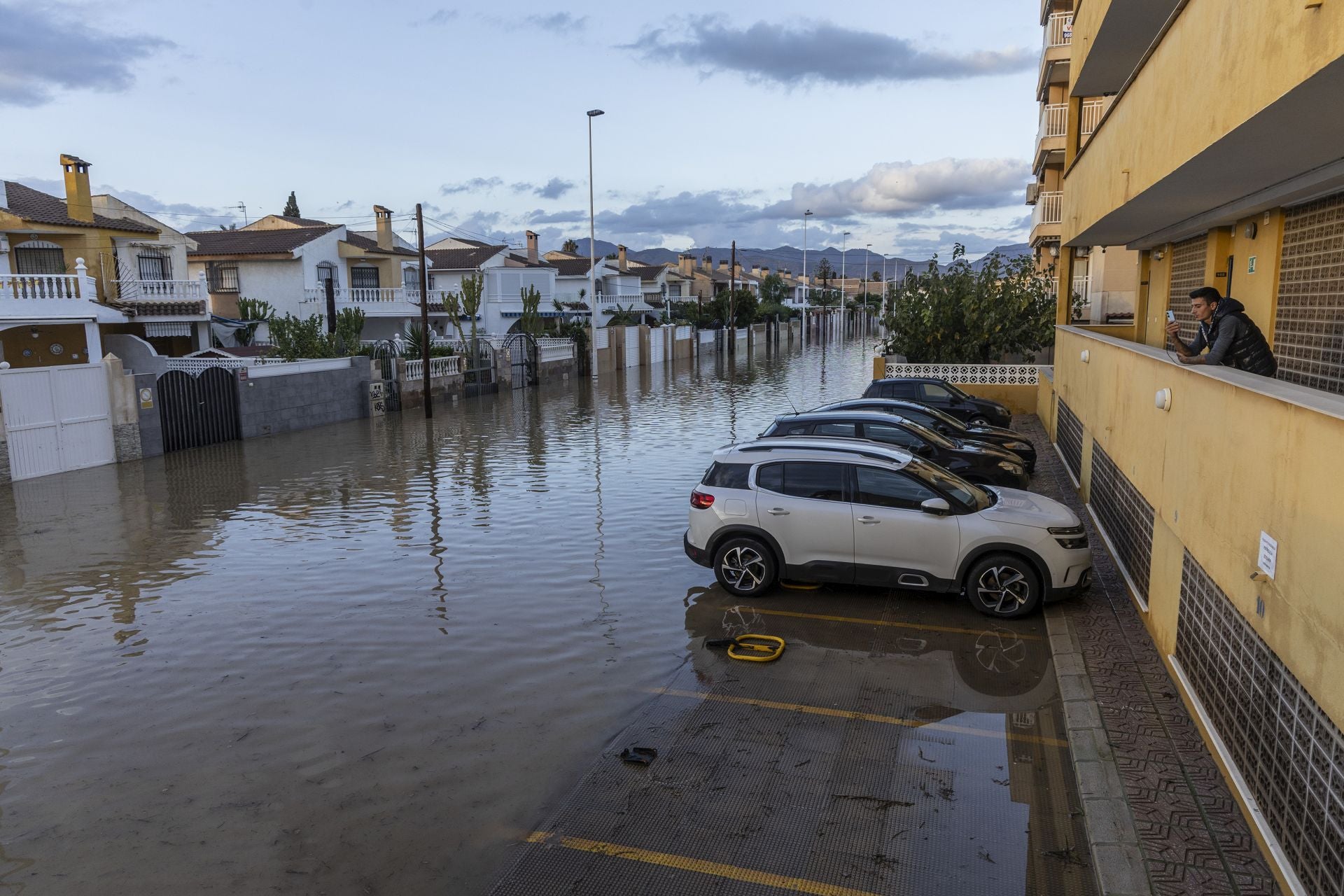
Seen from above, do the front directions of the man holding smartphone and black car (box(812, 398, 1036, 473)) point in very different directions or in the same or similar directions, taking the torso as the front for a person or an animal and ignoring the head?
very different directions

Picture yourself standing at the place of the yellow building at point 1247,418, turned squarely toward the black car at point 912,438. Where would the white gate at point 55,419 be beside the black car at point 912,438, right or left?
left

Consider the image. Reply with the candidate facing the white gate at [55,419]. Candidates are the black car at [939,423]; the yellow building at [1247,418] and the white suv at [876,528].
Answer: the yellow building

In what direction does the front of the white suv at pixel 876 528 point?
to the viewer's right

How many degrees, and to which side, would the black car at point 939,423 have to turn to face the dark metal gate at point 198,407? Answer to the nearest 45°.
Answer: approximately 180°

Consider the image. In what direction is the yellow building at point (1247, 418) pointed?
to the viewer's left

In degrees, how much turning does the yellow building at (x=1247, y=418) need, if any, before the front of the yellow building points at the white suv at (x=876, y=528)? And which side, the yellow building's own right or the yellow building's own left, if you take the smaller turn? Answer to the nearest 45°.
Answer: approximately 45° to the yellow building's own right

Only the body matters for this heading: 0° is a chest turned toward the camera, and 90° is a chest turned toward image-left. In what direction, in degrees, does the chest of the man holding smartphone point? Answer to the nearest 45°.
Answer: approximately 90°

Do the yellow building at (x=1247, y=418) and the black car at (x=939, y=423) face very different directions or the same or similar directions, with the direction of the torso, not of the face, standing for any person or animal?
very different directions

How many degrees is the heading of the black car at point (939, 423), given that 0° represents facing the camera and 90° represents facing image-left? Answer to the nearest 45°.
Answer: approximately 270°

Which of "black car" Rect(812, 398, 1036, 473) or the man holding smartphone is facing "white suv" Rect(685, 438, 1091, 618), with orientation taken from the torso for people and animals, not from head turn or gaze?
the man holding smartphone

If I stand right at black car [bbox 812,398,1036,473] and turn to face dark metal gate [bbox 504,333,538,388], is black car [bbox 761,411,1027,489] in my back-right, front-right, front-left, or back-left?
back-left
